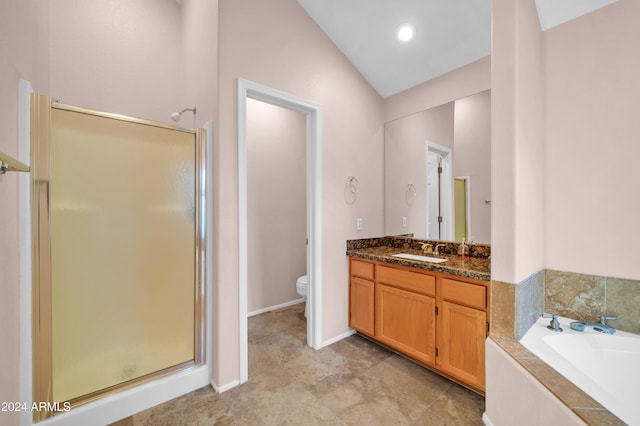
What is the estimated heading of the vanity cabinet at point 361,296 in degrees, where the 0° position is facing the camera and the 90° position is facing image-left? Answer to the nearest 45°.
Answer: approximately 45°

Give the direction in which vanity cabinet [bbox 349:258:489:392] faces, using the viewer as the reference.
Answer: facing the viewer and to the left of the viewer

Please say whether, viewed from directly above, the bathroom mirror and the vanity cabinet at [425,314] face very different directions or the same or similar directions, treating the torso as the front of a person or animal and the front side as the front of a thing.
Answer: same or similar directions

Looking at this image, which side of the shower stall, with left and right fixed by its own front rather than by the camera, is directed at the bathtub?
front

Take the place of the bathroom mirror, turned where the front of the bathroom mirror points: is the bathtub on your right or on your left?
on your left

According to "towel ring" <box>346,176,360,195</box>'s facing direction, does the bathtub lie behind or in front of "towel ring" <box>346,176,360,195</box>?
in front

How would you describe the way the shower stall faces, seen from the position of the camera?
facing the viewer and to the right of the viewer

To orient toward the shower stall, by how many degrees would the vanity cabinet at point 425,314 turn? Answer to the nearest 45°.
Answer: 0° — it already faces it

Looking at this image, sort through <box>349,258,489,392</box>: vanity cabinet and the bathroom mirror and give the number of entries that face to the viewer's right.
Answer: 0

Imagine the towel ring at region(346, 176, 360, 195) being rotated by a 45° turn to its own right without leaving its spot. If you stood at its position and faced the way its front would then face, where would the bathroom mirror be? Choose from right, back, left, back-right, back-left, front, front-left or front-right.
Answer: left

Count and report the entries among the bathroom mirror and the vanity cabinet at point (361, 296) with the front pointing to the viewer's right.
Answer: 0

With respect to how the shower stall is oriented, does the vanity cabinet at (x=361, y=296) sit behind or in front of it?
in front

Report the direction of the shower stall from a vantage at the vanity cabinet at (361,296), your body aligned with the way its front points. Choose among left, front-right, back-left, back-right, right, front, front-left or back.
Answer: front

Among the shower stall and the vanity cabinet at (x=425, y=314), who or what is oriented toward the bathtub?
the shower stall

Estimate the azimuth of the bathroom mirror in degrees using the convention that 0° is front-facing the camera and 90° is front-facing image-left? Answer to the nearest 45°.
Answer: approximately 45°
